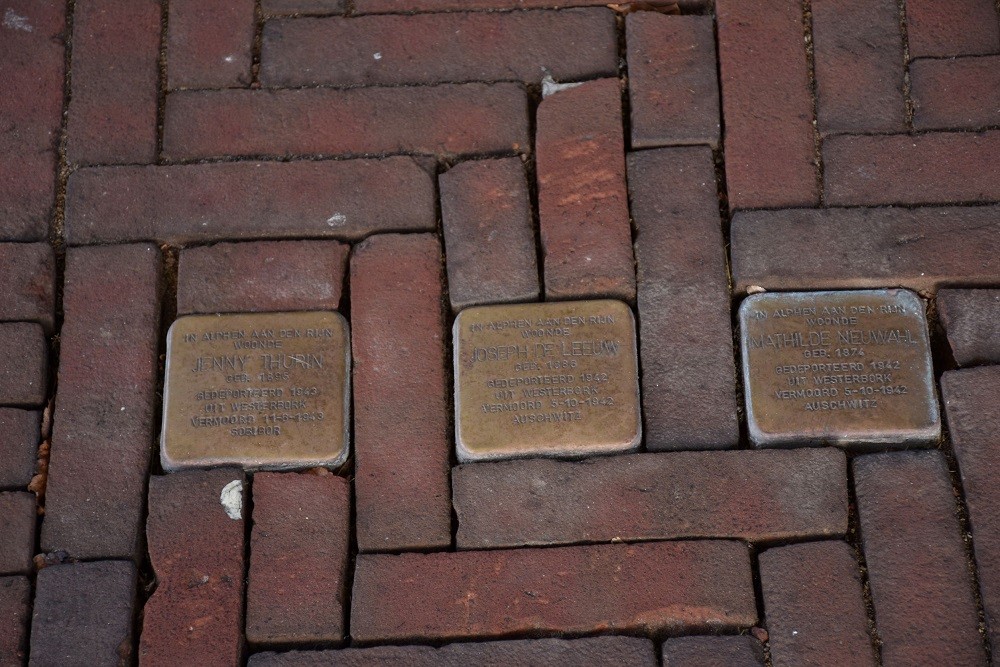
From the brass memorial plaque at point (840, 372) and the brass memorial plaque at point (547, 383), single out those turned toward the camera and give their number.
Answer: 2

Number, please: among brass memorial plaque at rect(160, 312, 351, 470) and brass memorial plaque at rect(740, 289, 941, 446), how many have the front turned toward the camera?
2
